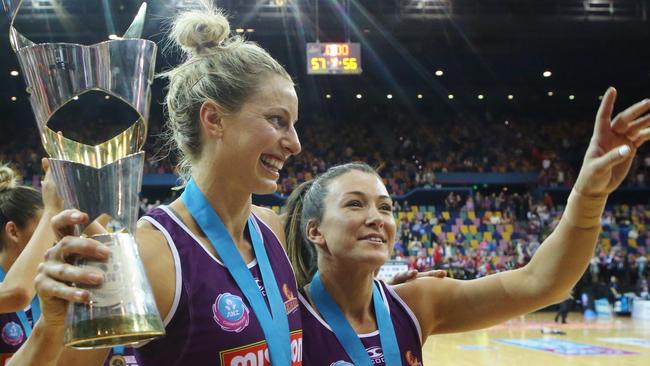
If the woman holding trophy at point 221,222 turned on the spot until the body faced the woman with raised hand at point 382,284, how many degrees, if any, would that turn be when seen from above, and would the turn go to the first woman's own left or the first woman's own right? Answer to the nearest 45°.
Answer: approximately 90° to the first woman's own left

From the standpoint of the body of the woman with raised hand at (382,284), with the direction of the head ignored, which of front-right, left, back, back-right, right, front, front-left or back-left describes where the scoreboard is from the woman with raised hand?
back-left

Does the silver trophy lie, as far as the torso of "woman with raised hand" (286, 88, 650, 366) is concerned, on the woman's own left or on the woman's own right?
on the woman's own right

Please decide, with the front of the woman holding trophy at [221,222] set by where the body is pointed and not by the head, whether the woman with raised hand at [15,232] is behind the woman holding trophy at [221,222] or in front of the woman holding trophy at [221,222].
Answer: behind

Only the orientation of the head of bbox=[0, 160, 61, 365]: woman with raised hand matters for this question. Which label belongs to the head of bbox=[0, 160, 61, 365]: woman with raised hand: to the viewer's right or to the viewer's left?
to the viewer's right

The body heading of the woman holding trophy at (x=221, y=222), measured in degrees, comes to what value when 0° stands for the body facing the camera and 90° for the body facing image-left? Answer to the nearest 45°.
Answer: approximately 315°
